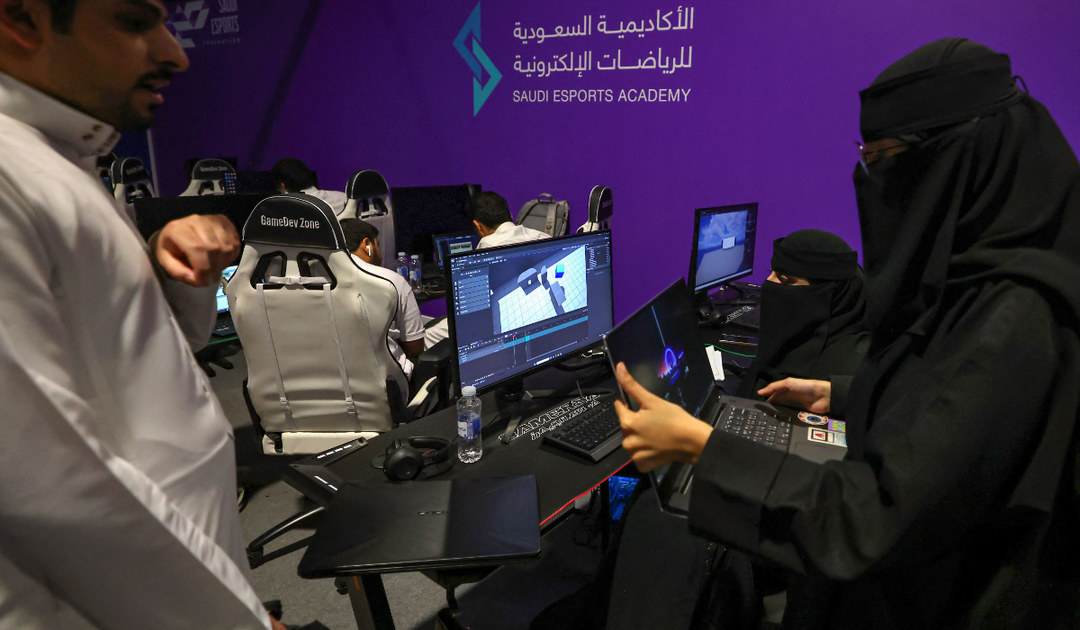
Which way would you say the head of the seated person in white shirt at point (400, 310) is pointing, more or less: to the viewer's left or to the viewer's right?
to the viewer's right

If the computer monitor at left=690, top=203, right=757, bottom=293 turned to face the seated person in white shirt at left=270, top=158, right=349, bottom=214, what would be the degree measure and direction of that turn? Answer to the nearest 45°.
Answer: approximately 135° to its right

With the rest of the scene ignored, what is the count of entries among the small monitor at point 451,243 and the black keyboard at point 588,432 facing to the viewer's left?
0

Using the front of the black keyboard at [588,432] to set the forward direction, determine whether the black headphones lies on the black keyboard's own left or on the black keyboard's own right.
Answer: on the black keyboard's own right

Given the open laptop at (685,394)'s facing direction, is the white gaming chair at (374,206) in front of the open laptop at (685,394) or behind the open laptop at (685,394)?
behind

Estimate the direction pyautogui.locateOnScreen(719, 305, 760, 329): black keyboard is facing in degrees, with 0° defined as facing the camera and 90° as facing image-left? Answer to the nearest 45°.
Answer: approximately 315°

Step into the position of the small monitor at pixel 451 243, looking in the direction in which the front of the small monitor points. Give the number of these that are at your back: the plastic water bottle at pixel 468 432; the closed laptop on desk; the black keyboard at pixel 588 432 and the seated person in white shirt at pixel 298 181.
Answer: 1

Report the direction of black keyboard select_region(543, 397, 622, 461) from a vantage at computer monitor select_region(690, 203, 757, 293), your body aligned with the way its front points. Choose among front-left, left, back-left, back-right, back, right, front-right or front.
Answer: front-right

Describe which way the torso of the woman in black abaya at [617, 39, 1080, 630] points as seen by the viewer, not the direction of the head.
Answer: to the viewer's left

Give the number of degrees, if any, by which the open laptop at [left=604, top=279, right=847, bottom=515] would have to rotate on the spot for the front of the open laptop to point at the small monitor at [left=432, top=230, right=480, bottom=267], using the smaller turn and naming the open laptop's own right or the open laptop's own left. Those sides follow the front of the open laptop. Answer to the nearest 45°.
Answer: approximately 180°
